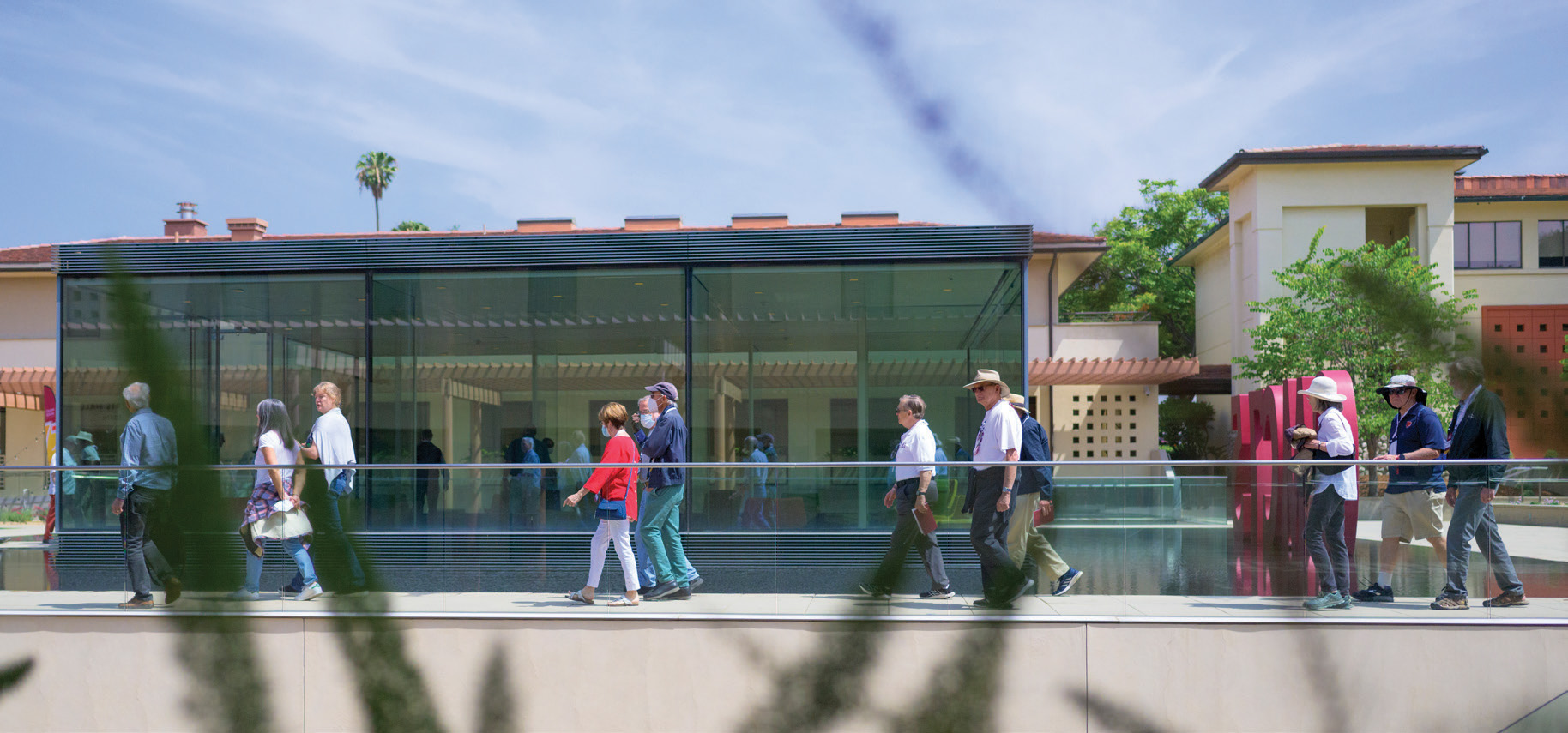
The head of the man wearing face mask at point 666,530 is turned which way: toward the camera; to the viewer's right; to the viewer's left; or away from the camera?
to the viewer's left

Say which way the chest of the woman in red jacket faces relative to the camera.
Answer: to the viewer's left

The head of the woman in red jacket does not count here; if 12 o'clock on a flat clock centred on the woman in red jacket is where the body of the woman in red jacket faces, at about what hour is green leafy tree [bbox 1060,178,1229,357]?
The green leafy tree is roughly at 4 o'clock from the woman in red jacket.

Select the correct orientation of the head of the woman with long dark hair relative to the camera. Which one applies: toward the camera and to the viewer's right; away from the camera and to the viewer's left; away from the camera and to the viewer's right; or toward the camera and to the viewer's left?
away from the camera and to the viewer's left

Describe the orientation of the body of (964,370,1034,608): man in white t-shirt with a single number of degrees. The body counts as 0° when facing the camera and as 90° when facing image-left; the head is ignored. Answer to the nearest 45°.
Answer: approximately 90°

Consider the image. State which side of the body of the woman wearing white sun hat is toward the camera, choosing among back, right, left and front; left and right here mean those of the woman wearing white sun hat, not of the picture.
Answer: left
